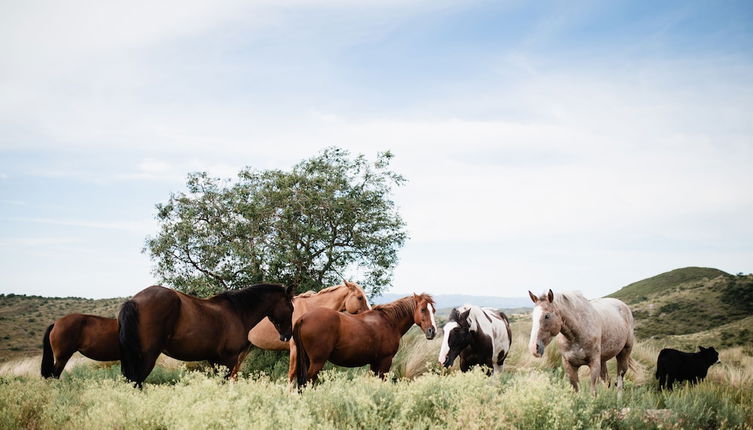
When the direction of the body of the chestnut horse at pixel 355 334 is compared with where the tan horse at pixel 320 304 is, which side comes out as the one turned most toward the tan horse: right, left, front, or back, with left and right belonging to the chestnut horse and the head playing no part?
left

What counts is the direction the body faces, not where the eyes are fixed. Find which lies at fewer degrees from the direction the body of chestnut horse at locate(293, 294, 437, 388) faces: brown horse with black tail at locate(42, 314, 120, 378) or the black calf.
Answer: the black calf

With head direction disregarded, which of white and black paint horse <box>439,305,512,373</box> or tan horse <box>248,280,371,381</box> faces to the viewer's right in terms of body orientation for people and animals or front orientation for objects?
the tan horse

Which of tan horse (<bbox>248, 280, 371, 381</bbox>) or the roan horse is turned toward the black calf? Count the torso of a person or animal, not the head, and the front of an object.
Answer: the tan horse

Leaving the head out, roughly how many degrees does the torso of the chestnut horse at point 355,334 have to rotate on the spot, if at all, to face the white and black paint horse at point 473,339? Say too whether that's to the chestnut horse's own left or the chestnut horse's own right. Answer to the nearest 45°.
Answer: approximately 45° to the chestnut horse's own left

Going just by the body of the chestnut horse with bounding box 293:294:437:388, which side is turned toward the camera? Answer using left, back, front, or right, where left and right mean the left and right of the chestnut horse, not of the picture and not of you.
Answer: right

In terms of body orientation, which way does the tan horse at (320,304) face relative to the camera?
to the viewer's right

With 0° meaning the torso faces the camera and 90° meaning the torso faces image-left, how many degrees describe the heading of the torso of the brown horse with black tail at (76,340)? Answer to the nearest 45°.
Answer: approximately 270°

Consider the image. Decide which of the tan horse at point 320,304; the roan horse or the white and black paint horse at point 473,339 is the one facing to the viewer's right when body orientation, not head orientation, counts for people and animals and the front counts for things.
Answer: the tan horse
